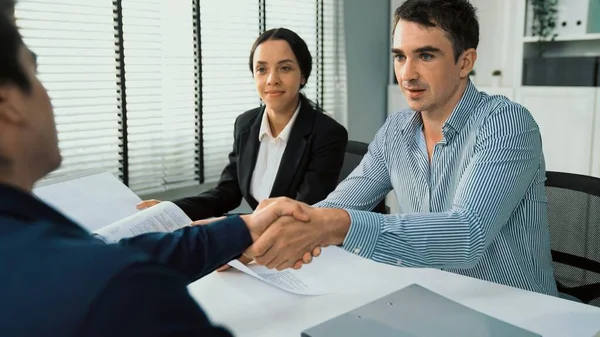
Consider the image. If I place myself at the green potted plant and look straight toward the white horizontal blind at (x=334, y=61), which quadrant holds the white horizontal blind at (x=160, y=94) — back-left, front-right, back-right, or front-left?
front-left

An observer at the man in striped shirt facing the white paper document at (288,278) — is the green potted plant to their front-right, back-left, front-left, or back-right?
back-right

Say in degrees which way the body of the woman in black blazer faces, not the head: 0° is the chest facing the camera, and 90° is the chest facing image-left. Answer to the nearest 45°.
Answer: approximately 45°

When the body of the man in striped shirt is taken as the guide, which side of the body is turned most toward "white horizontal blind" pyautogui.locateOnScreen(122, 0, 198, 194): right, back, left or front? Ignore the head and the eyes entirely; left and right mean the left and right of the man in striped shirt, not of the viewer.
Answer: right

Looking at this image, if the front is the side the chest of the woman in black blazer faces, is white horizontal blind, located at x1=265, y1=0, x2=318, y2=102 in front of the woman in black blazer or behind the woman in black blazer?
behind

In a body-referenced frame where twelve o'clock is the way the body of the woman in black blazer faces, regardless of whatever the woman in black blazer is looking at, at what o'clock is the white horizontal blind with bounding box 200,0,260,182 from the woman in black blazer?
The white horizontal blind is roughly at 4 o'clock from the woman in black blazer.

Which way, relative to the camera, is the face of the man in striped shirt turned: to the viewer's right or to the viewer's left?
to the viewer's left

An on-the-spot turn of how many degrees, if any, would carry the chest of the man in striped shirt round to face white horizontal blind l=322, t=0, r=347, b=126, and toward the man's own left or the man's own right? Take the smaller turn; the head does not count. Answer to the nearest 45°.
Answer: approximately 135° to the man's own right

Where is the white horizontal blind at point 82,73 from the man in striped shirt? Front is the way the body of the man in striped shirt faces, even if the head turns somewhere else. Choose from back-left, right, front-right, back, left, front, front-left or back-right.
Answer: right

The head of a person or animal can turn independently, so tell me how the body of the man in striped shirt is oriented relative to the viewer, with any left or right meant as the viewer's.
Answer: facing the viewer and to the left of the viewer

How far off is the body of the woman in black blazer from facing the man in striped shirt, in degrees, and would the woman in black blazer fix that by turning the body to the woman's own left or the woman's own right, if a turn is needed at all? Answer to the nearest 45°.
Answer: approximately 45° to the woman's own left
